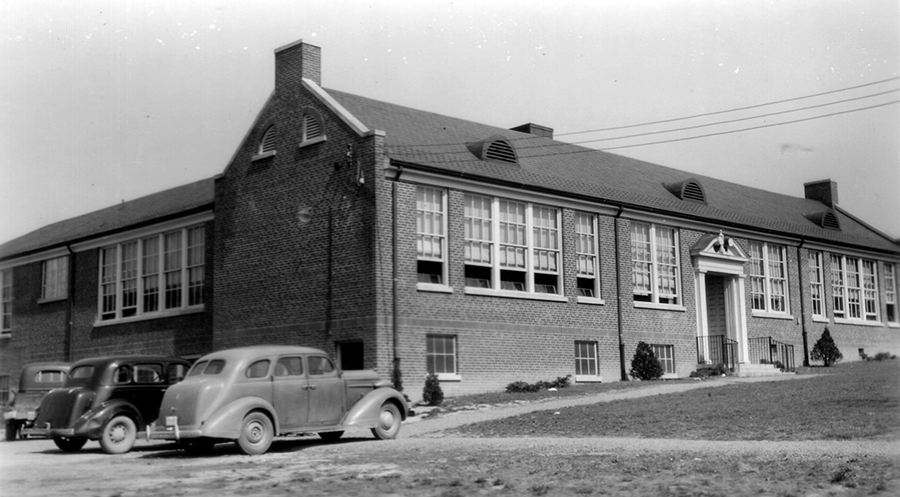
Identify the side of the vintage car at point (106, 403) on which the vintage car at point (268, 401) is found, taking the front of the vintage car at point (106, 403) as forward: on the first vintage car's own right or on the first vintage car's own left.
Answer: on the first vintage car's own right

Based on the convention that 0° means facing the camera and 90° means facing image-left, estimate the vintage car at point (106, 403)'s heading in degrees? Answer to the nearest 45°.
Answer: approximately 225°

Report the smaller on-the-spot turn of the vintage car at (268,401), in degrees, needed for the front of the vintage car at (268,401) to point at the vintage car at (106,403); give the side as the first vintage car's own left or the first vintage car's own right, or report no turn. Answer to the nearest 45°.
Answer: approximately 90° to the first vintage car's own left

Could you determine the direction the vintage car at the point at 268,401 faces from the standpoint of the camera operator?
facing away from the viewer and to the right of the viewer

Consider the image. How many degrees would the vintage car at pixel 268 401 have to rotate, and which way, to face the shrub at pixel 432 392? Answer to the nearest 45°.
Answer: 0° — it already faces it

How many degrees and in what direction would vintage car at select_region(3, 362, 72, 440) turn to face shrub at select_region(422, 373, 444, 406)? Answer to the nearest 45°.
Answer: approximately 45° to its right

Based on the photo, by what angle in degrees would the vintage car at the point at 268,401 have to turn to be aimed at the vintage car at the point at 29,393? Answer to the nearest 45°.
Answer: approximately 90° to its left

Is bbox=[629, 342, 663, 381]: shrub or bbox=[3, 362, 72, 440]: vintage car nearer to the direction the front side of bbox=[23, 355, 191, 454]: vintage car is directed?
the shrub

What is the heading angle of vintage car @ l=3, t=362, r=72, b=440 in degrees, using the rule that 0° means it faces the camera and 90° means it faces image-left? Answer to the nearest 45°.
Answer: approximately 225°
